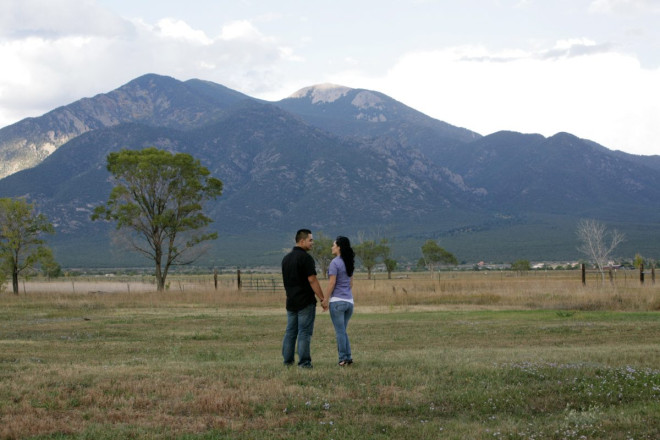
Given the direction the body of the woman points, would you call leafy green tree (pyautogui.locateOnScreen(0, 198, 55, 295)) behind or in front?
in front

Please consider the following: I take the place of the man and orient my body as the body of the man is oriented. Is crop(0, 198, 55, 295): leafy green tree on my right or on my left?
on my left

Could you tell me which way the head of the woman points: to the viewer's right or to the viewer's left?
to the viewer's left

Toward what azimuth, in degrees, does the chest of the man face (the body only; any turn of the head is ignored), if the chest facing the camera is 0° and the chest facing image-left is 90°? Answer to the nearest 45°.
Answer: approximately 225°

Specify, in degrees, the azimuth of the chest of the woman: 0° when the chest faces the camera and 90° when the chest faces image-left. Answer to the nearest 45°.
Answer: approximately 135°

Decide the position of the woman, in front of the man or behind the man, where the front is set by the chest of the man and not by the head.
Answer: in front

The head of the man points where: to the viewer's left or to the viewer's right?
to the viewer's right
